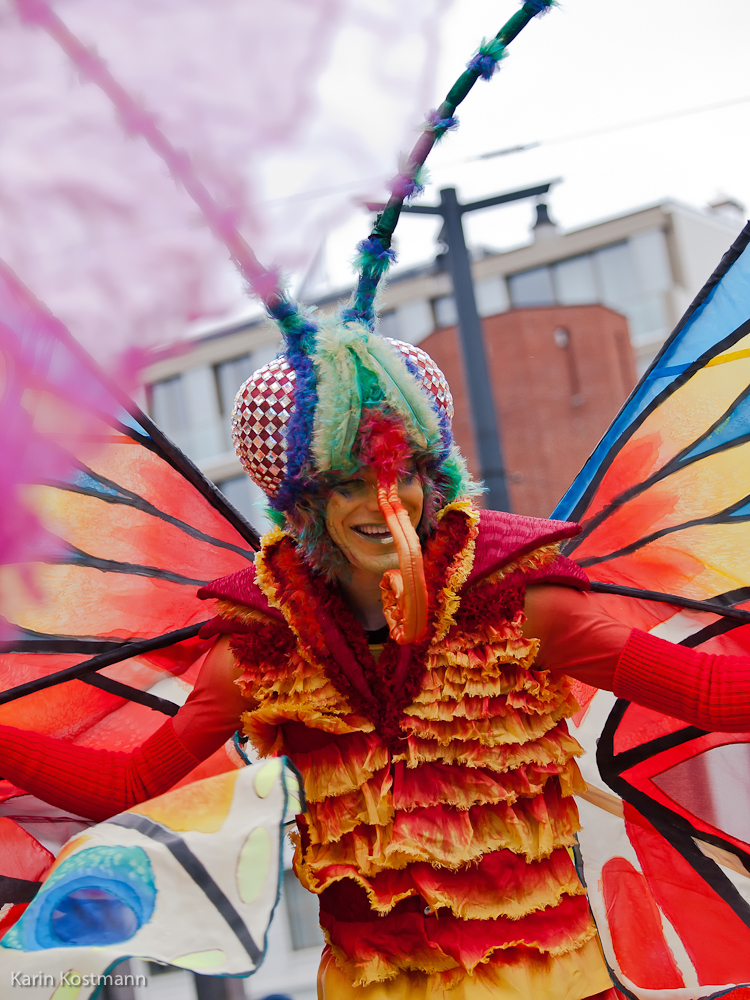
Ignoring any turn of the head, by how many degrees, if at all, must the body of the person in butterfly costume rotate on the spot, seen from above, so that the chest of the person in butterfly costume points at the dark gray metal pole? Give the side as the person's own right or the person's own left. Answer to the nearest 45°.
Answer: approximately 180°

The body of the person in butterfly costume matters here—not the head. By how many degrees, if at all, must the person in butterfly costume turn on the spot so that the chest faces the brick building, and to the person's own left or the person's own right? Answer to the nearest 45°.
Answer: approximately 180°

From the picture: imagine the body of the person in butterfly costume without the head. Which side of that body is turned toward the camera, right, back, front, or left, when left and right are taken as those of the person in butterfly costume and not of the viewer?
front
